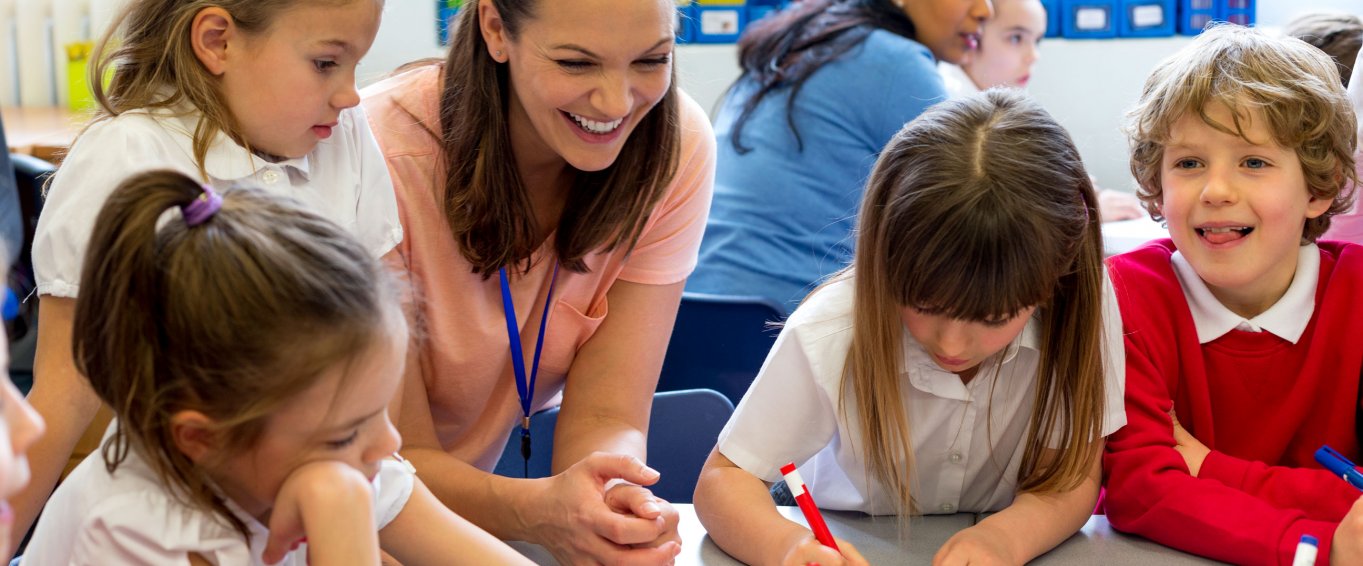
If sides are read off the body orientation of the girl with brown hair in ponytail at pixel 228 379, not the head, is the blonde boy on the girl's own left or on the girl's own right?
on the girl's own left

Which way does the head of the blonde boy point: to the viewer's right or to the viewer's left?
to the viewer's left

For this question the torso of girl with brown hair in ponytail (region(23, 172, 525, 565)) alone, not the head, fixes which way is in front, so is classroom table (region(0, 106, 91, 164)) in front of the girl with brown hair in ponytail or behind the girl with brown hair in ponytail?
behind

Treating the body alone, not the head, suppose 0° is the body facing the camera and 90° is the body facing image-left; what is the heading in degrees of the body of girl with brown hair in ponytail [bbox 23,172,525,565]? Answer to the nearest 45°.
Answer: approximately 315°

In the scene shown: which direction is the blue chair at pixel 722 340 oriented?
away from the camera

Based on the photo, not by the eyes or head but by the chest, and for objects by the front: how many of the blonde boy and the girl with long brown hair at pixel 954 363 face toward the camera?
2

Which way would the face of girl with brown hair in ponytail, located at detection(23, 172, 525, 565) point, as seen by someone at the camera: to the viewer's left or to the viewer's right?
to the viewer's right

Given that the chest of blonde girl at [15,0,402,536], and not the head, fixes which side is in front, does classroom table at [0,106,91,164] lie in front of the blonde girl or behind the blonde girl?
behind
